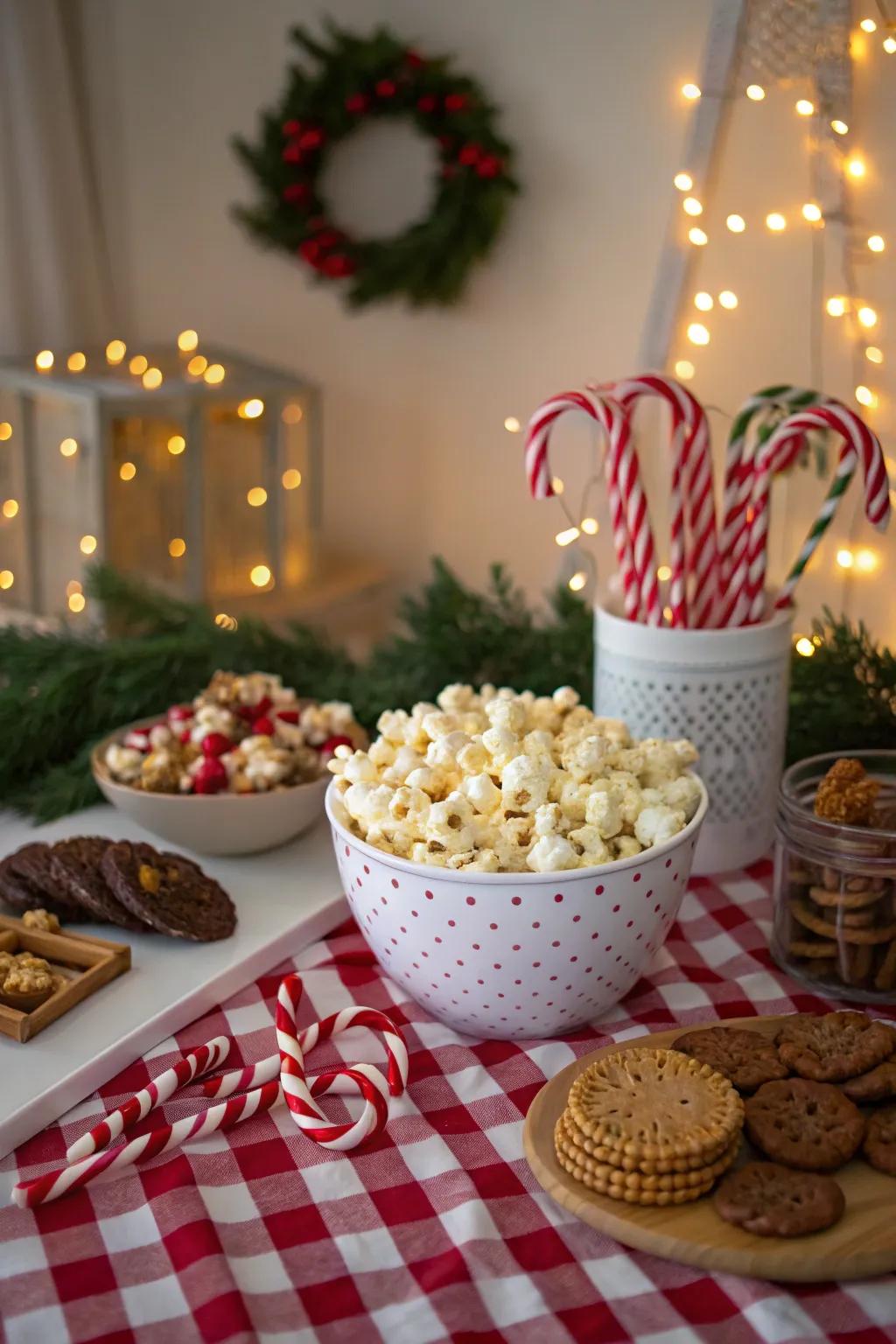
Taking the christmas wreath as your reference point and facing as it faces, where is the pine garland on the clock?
The pine garland is roughly at 12 o'clock from the christmas wreath.

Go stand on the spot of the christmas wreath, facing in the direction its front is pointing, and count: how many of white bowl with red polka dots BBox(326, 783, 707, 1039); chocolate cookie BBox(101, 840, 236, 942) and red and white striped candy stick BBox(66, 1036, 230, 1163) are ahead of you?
3

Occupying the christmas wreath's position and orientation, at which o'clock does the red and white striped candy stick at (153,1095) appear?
The red and white striped candy stick is roughly at 12 o'clock from the christmas wreath.

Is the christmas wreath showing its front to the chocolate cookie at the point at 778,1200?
yes

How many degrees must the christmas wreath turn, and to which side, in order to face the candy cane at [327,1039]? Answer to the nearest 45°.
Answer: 0° — it already faces it

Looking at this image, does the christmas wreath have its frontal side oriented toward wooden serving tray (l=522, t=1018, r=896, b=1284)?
yes

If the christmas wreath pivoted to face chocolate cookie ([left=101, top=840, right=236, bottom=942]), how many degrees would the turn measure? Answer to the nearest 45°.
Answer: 0° — it already faces it

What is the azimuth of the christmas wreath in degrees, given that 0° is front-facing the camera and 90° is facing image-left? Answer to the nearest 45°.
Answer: approximately 0°

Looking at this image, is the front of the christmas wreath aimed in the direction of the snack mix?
yes

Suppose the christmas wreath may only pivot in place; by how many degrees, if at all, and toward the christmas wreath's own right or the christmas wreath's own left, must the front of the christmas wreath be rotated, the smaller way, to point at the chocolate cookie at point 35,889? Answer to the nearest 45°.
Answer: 0° — it already faces it
